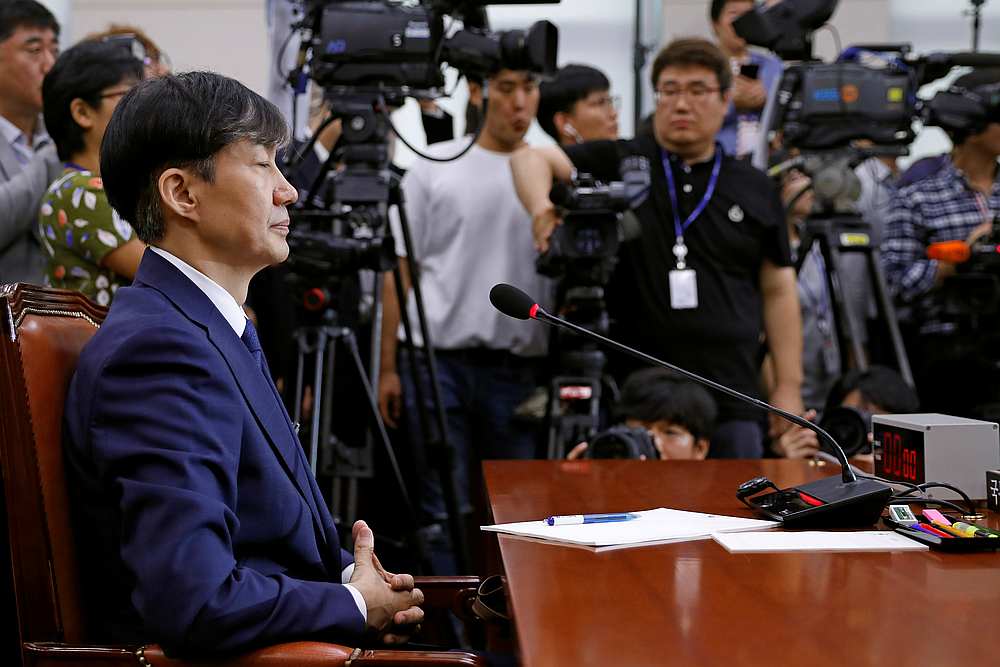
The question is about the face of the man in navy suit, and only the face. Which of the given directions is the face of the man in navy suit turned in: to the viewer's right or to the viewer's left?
to the viewer's right

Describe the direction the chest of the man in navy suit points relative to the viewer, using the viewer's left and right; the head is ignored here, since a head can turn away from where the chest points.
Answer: facing to the right of the viewer

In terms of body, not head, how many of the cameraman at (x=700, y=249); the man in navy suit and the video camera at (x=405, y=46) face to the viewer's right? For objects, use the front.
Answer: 2

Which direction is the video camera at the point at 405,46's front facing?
to the viewer's right

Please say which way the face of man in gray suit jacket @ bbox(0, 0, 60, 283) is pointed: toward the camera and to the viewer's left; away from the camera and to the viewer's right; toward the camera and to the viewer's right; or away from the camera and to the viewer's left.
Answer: toward the camera and to the viewer's right

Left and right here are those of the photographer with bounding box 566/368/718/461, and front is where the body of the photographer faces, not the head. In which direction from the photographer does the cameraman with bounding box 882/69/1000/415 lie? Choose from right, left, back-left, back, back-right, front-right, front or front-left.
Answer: back

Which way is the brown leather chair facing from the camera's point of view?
to the viewer's right

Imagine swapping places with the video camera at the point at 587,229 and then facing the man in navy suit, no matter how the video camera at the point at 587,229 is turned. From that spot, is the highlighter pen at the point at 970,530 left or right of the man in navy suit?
left

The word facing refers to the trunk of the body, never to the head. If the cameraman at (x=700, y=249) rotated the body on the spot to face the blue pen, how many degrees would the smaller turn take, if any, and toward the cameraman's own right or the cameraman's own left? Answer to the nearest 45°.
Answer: approximately 45° to the cameraman's own left

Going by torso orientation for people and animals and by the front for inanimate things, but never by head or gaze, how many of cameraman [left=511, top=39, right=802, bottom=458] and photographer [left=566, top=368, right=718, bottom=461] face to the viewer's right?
0

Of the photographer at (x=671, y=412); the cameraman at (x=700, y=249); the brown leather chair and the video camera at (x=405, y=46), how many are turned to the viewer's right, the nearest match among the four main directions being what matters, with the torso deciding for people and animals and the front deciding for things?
2
